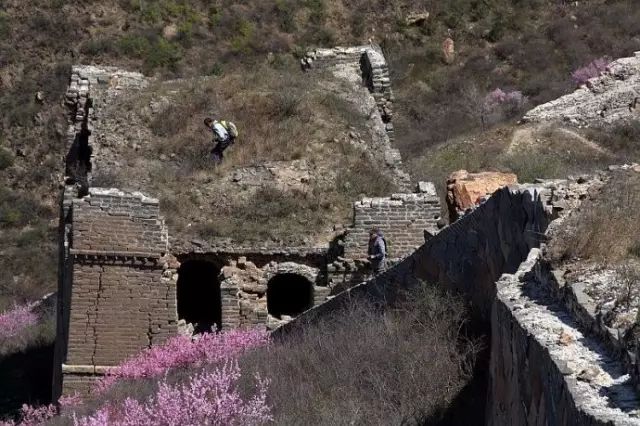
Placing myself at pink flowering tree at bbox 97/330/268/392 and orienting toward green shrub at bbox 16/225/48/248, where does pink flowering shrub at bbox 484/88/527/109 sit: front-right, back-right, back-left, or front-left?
front-right

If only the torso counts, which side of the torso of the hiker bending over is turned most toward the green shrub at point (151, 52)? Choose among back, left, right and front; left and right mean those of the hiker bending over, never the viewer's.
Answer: right

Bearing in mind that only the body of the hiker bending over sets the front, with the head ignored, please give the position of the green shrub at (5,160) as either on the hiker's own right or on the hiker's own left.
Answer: on the hiker's own right

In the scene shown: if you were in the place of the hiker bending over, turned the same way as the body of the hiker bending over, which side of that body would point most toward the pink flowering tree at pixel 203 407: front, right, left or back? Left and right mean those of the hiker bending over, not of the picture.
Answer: left

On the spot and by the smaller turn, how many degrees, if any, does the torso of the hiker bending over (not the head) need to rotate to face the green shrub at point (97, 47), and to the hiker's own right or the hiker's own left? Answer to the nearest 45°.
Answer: approximately 90° to the hiker's own right

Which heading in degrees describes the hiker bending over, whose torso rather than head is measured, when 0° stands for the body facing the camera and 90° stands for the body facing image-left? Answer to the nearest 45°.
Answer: approximately 90°

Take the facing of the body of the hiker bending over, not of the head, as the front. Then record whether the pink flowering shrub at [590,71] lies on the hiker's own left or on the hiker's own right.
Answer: on the hiker's own right

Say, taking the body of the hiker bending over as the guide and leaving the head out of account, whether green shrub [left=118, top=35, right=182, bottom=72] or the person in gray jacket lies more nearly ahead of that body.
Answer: the green shrub

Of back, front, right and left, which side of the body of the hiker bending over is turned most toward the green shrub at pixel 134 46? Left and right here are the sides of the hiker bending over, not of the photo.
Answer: right

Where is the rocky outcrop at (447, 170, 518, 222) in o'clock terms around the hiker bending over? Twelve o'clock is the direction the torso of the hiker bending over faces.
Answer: The rocky outcrop is roughly at 7 o'clock from the hiker bending over.
